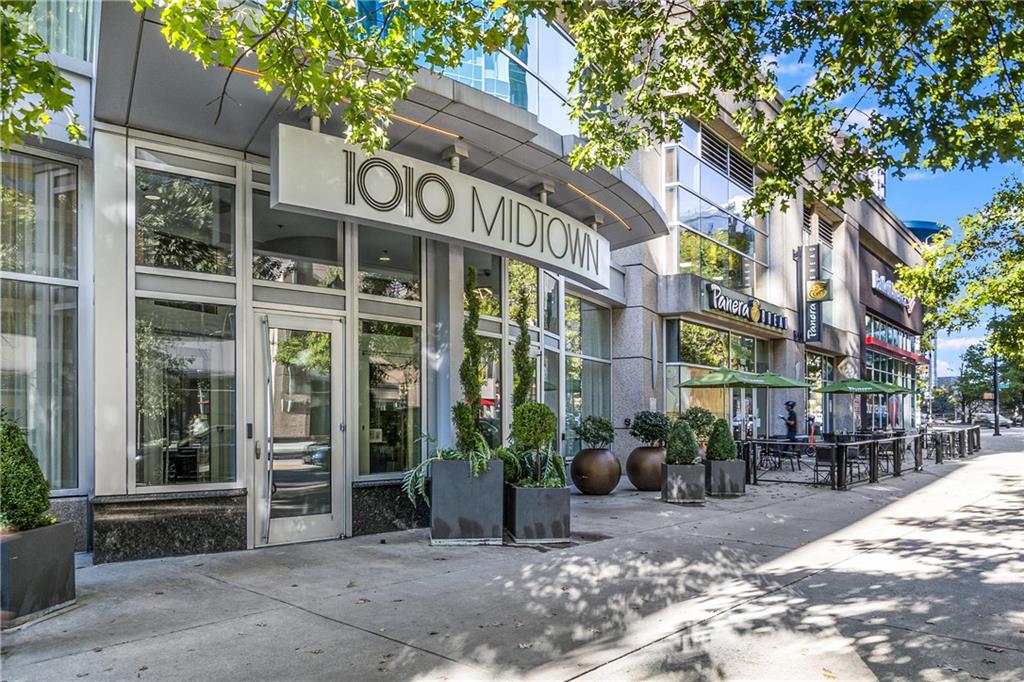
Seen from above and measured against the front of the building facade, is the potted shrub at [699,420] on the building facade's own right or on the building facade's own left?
on the building facade's own left

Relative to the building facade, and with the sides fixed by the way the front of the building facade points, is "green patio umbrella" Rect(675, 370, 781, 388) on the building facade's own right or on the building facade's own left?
on the building facade's own left

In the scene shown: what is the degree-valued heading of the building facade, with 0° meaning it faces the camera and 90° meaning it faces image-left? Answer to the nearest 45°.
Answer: approximately 315°

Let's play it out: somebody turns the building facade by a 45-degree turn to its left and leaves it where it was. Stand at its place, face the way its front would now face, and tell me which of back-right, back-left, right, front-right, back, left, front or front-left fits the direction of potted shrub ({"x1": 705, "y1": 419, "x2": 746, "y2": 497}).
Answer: front-left

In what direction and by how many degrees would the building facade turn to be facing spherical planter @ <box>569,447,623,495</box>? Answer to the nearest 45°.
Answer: approximately 90° to its left
